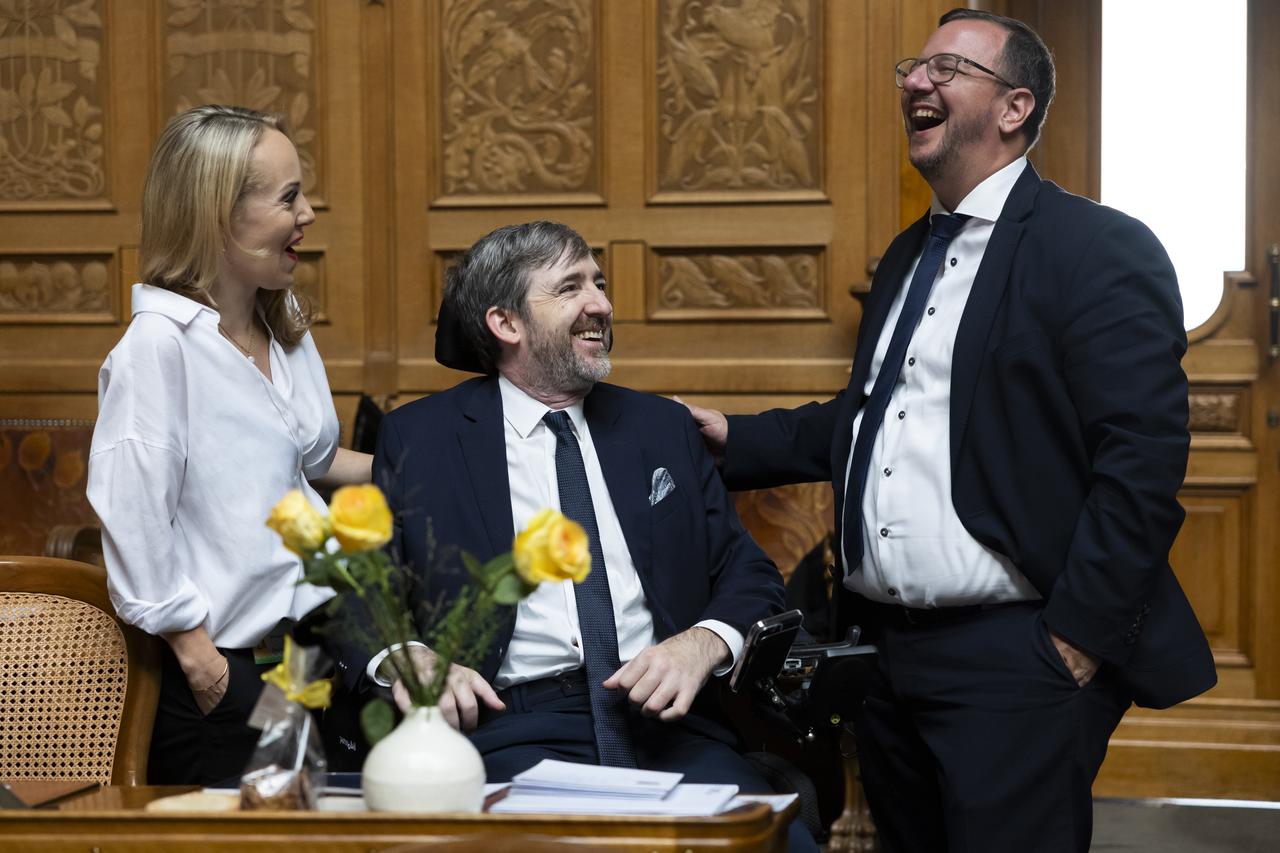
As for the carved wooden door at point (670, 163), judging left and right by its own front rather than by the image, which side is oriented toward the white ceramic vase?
front

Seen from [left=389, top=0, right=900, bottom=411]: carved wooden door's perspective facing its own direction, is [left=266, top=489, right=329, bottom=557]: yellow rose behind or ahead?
ahead

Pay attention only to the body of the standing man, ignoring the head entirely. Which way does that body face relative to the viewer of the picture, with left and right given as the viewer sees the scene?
facing the viewer and to the left of the viewer

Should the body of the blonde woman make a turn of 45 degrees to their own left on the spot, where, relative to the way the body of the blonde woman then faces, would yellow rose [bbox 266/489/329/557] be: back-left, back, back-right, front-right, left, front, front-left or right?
right

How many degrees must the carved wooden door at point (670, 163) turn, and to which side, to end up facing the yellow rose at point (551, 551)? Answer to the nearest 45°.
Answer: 0° — it already faces it

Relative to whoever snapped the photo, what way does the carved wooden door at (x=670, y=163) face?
facing the viewer

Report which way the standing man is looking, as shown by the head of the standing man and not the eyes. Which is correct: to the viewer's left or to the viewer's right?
to the viewer's left

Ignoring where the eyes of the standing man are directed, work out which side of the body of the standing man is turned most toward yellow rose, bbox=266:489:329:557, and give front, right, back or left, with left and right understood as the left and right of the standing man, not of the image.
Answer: front

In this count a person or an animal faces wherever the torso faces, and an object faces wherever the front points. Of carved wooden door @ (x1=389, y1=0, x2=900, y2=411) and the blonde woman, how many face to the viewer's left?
0

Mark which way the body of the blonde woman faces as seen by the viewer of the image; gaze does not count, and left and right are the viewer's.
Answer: facing the viewer and to the right of the viewer

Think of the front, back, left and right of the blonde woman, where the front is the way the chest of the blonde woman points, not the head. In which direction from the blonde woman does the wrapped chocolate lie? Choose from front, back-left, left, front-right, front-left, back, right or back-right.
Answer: front-right

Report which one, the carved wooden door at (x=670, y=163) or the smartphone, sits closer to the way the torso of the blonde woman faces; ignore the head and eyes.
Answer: the smartphone

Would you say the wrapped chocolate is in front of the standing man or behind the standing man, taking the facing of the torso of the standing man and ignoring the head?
in front
